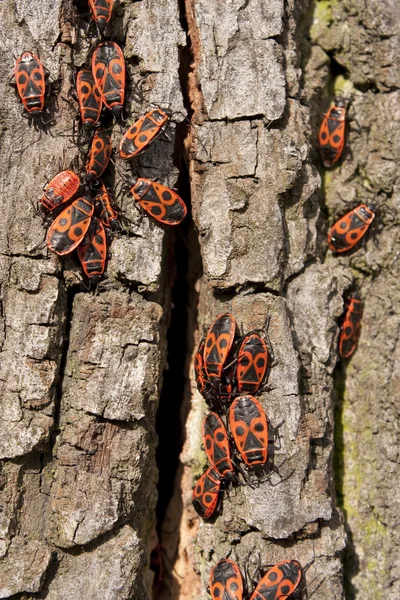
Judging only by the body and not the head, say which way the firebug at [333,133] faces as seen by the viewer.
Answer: away from the camera
